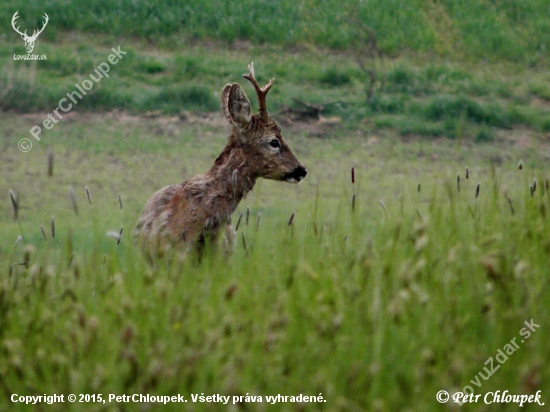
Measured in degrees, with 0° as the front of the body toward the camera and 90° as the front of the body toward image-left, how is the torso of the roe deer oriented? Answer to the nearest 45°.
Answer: approximately 270°
